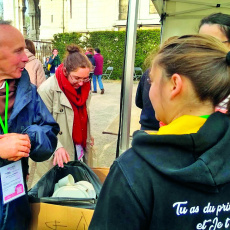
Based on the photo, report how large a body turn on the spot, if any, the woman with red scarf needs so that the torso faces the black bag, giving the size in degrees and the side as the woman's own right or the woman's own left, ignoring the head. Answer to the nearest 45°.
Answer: approximately 45° to the woman's own right

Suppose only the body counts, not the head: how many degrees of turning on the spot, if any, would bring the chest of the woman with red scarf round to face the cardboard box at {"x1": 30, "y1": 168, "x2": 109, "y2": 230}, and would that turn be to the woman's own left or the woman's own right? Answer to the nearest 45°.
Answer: approximately 45° to the woman's own right

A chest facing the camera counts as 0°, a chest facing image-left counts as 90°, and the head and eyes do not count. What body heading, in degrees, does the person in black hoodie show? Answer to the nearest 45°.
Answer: approximately 135°

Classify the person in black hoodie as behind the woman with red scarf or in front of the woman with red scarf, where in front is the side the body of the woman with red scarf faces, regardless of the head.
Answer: in front

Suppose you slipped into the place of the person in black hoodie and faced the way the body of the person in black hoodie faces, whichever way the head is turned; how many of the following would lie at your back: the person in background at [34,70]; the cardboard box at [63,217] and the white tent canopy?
0

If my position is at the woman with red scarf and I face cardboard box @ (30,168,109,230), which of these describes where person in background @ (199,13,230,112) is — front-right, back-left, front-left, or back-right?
front-left

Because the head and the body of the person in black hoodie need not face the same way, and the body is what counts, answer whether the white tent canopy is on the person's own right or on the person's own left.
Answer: on the person's own right

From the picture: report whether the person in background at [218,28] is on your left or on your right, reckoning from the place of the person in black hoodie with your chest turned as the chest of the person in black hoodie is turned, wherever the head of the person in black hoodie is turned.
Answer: on your right

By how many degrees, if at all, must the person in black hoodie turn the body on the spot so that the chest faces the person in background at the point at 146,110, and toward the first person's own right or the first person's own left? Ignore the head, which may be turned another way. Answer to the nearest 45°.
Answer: approximately 45° to the first person's own right
